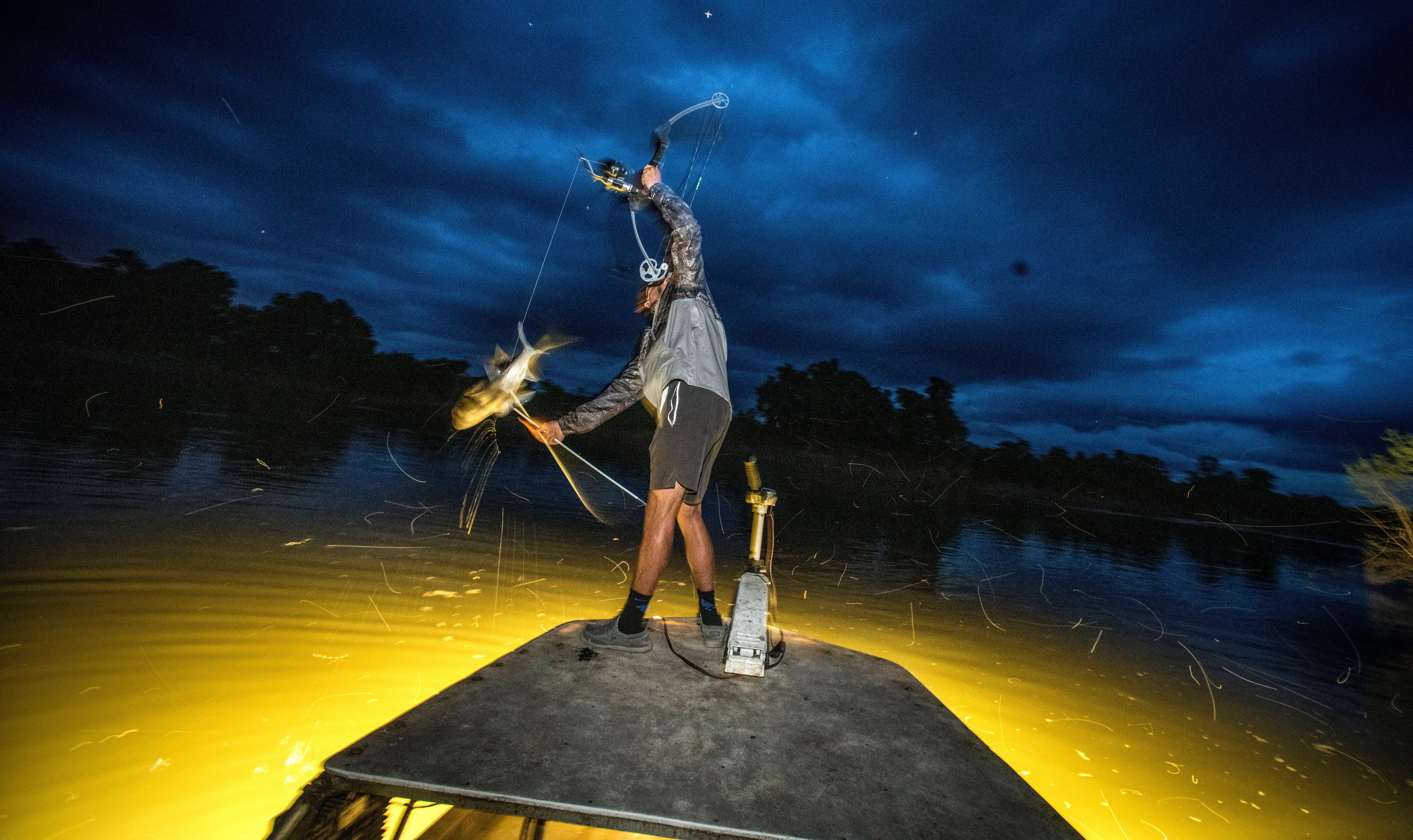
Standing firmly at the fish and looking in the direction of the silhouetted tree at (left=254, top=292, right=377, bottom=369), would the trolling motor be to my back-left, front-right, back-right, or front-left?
back-right

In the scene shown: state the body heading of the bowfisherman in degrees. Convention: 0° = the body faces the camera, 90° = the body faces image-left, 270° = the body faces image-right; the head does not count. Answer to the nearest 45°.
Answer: approximately 90°
